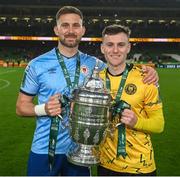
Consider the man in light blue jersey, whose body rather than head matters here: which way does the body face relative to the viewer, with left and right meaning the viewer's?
facing the viewer

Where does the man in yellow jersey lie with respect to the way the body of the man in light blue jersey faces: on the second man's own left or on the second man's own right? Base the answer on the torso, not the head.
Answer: on the second man's own left

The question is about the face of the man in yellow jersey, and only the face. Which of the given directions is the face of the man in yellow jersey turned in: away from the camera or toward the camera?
toward the camera

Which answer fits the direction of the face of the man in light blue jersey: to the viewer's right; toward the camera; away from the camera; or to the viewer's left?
toward the camera
